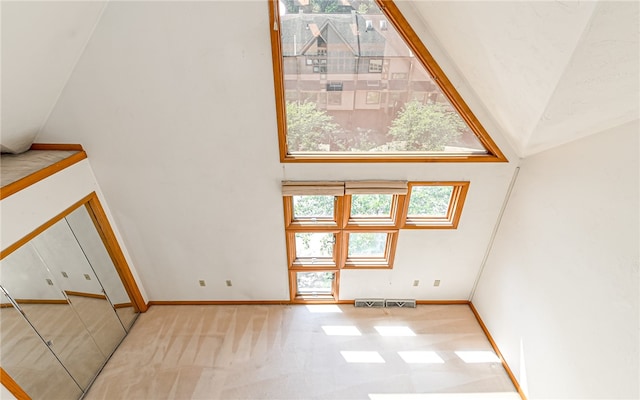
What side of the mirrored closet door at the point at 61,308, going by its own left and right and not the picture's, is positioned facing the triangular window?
front

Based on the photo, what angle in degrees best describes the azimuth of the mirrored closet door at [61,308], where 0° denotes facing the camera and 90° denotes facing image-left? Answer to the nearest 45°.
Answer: approximately 315°
